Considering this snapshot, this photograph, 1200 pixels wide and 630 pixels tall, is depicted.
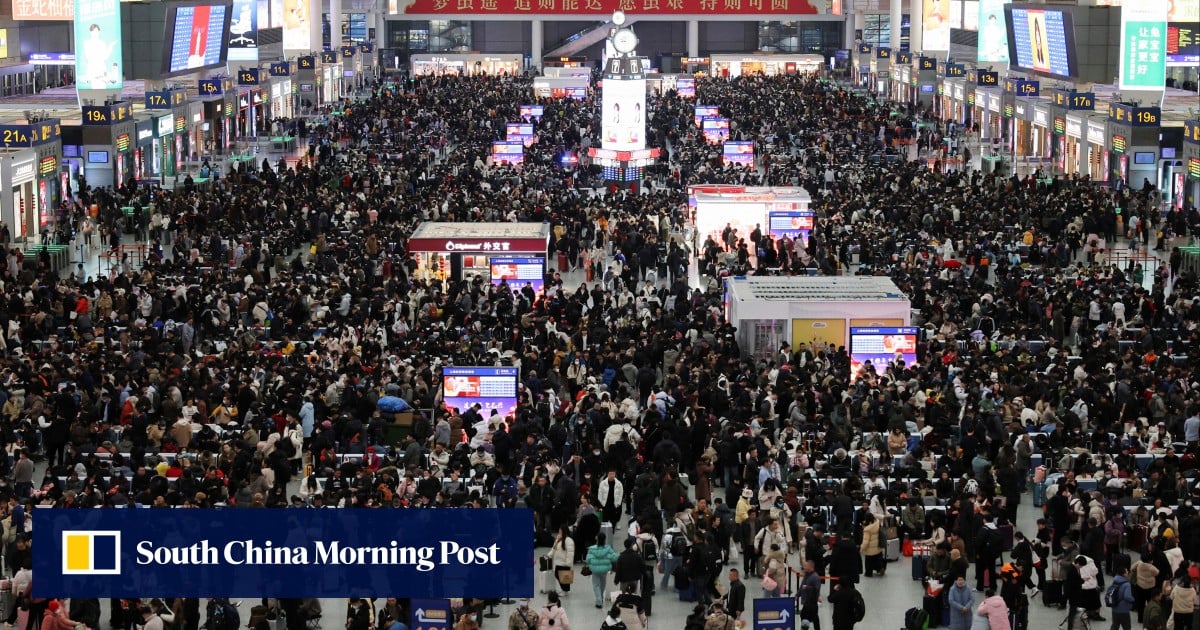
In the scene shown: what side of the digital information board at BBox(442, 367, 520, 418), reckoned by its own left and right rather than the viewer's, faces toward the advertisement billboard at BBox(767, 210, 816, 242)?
back

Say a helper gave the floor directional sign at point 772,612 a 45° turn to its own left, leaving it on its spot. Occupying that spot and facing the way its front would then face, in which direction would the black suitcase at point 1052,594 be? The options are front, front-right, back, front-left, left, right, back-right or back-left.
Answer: left

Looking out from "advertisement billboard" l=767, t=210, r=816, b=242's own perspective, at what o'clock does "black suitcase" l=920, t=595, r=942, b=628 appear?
The black suitcase is roughly at 12 o'clock from the advertisement billboard.

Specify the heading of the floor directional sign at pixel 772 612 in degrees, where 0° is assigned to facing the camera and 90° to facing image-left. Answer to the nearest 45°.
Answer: approximately 0°

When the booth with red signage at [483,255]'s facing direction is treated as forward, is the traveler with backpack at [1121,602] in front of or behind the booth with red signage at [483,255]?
in front

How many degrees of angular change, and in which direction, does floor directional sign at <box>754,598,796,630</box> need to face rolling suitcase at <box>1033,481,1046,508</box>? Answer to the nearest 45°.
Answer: approximately 135° to its left

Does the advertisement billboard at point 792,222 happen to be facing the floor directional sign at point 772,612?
yes

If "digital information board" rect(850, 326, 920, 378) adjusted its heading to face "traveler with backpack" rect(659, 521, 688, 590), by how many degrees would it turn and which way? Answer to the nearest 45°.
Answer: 0° — it already faces them

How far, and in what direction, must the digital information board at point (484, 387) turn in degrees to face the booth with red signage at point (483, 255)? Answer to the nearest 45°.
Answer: approximately 180°

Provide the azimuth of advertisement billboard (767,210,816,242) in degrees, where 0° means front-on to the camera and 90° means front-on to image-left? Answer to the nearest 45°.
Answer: approximately 0°
